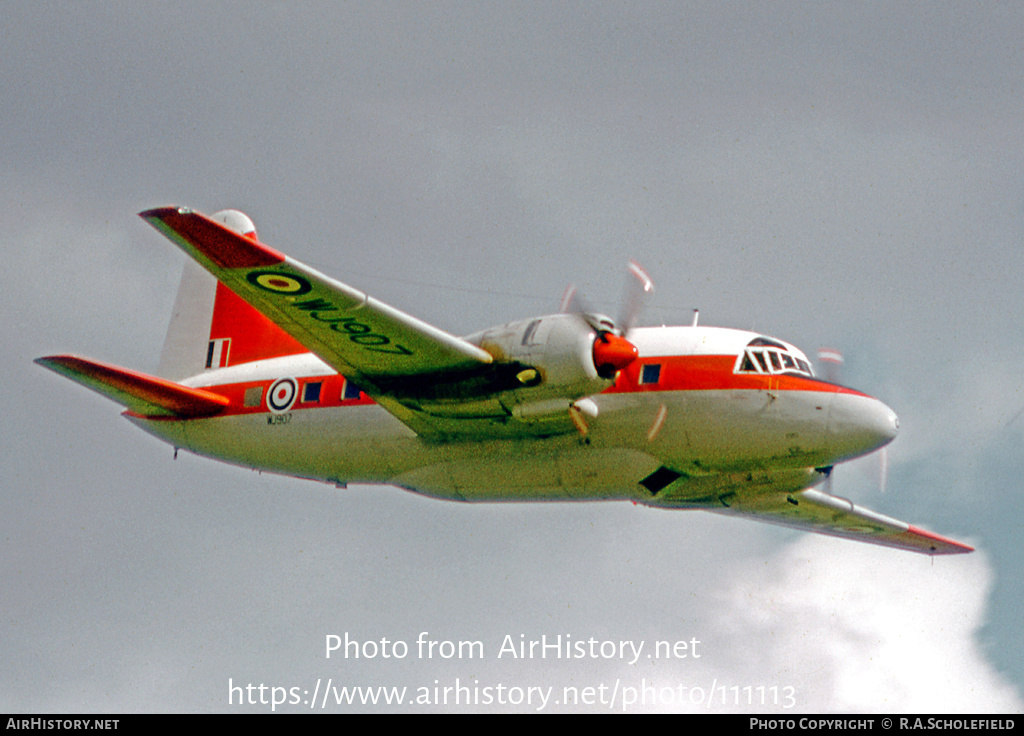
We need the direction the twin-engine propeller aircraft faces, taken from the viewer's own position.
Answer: facing the viewer and to the right of the viewer
